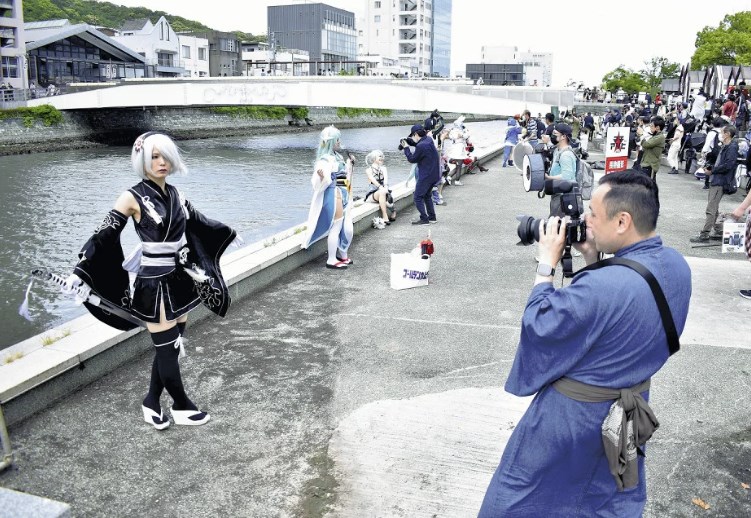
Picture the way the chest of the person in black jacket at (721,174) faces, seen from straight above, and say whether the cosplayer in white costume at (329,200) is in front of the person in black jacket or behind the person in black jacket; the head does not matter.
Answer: in front

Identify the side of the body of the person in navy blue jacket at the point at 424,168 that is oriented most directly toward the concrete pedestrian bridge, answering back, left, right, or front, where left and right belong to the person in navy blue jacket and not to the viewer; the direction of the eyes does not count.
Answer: right

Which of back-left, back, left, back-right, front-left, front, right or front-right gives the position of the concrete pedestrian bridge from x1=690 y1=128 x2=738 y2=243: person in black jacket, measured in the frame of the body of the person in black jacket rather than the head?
front-right

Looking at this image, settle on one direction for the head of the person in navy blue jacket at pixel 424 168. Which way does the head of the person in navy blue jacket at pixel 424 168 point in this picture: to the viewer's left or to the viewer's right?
to the viewer's left

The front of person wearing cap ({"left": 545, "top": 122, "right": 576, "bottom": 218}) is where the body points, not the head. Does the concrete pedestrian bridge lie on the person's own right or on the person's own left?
on the person's own right

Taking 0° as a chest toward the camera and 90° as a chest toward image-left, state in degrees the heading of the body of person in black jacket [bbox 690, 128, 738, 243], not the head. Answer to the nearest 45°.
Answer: approximately 90°

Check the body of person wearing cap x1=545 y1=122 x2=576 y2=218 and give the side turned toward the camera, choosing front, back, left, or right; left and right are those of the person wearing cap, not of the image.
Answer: left

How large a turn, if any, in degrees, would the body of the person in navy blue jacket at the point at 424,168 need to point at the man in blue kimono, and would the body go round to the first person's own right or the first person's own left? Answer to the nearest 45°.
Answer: approximately 90° to the first person's own left

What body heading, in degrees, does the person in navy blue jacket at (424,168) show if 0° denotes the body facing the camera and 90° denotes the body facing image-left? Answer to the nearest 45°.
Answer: approximately 90°

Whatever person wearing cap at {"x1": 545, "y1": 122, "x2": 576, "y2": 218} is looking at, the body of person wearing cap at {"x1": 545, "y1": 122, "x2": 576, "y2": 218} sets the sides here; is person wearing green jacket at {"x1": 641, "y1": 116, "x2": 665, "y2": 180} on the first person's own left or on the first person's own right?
on the first person's own right

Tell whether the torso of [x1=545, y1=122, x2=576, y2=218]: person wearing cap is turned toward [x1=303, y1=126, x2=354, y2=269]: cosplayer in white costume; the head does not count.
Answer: yes

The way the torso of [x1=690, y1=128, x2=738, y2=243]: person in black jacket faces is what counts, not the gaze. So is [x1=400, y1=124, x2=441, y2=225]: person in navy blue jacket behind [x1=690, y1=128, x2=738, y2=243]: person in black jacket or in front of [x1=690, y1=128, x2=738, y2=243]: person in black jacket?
in front

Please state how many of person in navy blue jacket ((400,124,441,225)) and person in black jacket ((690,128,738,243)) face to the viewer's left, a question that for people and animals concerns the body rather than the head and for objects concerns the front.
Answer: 2
